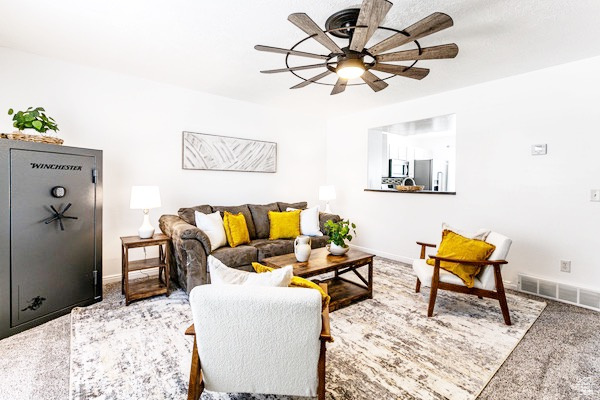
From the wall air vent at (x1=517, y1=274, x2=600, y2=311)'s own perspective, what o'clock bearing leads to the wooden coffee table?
The wooden coffee table is roughly at 12 o'clock from the wall air vent.

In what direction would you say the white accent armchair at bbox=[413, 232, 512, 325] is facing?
to the viewer's left

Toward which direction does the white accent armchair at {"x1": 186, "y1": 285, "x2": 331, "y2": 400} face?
away from the camera

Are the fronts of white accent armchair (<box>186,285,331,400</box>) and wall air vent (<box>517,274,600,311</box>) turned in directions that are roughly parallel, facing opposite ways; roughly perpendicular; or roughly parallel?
roughly perpendicular

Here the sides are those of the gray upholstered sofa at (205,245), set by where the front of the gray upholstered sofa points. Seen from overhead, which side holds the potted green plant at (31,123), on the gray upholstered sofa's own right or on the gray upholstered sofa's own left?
on the gray upholstered sofa's own right

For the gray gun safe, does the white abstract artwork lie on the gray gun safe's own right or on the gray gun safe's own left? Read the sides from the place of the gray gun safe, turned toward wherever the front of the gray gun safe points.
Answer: on the gray gun safe's own left

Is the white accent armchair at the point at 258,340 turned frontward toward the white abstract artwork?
yes
